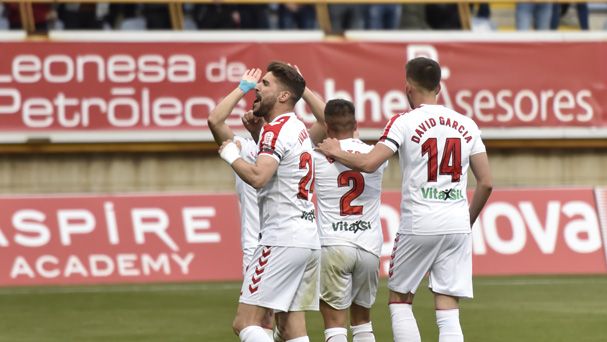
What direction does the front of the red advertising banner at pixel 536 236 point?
toward the camera

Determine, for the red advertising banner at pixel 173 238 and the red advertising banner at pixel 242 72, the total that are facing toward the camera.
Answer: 2

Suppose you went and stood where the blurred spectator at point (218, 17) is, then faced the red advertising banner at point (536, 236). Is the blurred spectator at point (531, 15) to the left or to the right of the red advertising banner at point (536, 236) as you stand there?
left

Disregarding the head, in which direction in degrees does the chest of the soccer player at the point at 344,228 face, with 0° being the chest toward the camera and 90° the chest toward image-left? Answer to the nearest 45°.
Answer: approximately 180°

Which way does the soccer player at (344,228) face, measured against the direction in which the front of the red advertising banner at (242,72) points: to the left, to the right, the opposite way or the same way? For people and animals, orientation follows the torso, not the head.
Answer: the opposite way

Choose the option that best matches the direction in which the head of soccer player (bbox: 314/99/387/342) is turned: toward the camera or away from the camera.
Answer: away from the camera

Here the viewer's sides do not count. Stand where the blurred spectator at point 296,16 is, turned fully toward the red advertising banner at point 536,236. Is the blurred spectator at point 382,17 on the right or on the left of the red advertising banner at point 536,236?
left

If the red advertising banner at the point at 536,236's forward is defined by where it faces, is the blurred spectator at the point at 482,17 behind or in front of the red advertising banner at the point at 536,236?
behind

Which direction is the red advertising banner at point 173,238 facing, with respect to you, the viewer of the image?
facing the viewer

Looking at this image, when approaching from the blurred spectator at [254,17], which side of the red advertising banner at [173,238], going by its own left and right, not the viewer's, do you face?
back

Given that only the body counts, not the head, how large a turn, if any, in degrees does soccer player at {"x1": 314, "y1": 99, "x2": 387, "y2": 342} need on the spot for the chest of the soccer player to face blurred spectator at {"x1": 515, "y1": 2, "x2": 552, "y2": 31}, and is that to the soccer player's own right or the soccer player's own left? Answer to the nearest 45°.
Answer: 0° — they already face them

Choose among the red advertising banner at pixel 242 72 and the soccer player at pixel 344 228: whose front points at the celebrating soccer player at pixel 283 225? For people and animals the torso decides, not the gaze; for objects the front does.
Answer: the red advertising banner

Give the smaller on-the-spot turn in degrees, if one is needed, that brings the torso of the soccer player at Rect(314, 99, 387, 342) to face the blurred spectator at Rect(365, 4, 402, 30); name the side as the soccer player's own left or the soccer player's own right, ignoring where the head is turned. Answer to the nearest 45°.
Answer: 0° — they already face them
